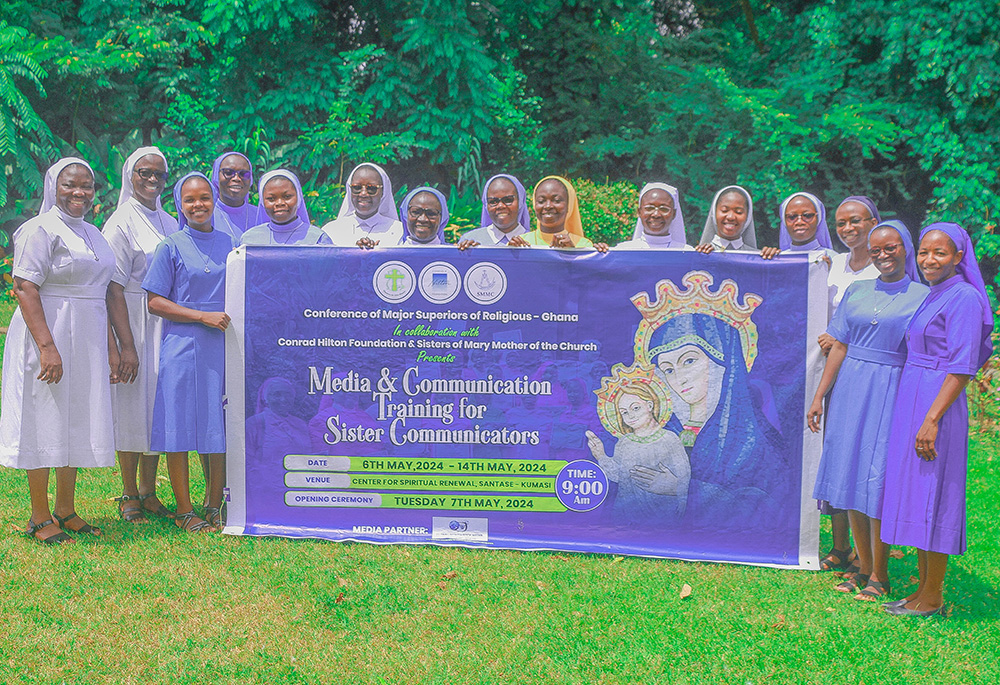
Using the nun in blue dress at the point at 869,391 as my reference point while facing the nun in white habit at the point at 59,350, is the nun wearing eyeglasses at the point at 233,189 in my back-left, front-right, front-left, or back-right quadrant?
front-right

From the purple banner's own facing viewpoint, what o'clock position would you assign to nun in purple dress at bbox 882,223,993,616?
The nun in purple dress is roughly at 10 o'clock from the purple banner.

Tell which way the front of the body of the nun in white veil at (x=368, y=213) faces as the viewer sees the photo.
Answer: toward the camera

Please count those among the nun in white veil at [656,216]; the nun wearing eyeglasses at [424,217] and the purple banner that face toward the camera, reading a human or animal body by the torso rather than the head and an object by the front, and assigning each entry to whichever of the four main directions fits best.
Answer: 3

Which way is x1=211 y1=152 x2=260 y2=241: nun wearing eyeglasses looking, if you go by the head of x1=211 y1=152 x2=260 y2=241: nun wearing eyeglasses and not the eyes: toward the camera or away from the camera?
toward the camera

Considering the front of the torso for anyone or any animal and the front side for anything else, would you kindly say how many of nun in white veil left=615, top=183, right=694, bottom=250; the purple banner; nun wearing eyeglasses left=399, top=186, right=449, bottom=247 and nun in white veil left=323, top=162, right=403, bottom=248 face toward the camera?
4

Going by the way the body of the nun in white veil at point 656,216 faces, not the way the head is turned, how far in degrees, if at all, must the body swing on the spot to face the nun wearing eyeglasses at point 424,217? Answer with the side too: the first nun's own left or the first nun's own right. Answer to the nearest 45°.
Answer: approximately 90° to the first nun's own right

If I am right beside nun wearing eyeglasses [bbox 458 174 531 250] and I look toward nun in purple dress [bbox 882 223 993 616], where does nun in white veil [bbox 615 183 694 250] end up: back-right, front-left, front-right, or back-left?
front-left

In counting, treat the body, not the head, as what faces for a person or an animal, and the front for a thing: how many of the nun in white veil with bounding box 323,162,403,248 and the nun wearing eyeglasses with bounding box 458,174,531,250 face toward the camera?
2

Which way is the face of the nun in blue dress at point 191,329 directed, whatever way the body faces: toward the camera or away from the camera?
toward the camera

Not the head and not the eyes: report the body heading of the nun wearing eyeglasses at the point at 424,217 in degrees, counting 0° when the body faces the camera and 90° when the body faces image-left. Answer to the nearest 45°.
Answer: approximately 0°

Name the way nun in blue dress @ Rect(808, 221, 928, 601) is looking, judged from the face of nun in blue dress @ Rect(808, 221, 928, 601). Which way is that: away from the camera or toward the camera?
toward the camera

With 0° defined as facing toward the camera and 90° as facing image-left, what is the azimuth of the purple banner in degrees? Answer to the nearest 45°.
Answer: approximately 0°

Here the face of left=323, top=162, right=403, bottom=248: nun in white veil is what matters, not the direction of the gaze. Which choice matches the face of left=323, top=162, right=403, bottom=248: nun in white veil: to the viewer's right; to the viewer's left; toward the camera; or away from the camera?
toward the camera
